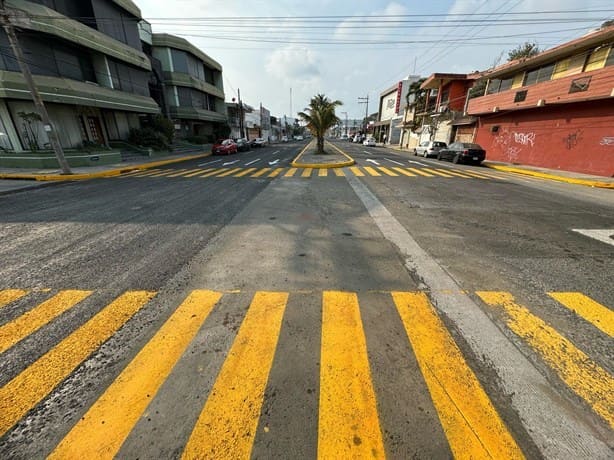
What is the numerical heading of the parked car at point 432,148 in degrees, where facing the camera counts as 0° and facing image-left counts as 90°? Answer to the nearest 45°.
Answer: approximately 135°

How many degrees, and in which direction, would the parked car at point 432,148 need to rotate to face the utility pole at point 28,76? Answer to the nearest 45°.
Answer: approximately 90° to its left

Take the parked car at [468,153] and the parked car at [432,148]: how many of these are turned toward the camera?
0

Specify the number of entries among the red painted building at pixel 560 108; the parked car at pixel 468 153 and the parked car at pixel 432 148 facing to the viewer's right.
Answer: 0

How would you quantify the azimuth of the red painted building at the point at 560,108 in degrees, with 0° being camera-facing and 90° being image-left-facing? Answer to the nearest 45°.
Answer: approximately 45°

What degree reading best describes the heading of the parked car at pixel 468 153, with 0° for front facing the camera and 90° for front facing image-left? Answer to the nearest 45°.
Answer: approximately 135°

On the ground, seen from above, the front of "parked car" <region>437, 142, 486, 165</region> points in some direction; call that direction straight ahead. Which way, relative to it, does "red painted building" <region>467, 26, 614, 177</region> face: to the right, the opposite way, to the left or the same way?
to the left

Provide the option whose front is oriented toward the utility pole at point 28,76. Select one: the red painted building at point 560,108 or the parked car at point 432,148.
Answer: the red painted building

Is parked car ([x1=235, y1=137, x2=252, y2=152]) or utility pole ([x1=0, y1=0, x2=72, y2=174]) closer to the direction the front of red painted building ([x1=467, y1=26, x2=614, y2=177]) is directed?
the utility pole

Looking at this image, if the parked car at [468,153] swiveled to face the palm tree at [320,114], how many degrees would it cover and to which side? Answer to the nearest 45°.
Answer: approximately 45° to its left

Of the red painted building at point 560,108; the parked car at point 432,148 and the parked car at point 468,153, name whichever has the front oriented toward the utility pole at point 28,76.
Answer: the red painted building
